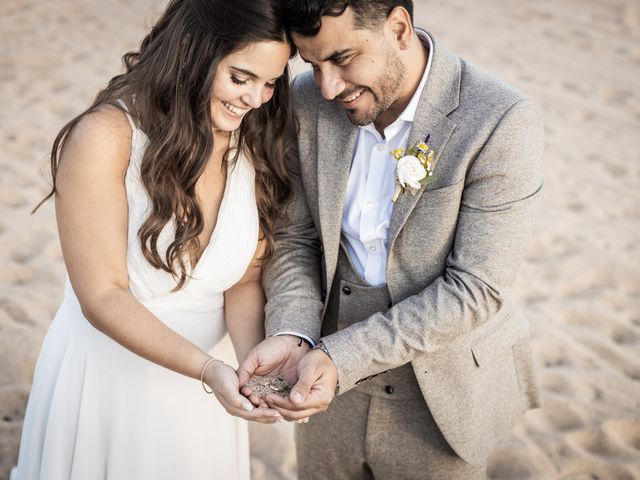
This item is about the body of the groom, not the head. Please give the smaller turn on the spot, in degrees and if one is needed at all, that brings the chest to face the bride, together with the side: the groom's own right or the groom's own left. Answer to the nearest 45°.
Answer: approximately 45° to the groom's own right

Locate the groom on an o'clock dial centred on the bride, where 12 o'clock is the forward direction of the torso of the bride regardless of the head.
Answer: The groom is roughly at 11 o'clock from the bride.

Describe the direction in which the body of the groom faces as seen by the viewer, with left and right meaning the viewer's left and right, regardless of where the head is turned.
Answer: facing the viewer and to the left of the viewer

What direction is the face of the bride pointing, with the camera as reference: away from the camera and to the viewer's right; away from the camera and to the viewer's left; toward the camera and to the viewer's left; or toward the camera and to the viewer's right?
toward the camera and to the viewer's right

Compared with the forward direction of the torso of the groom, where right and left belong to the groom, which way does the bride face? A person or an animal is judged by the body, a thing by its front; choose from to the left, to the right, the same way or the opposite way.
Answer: to the left

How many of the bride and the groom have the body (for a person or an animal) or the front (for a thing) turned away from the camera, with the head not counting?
0

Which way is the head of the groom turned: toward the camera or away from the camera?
toward the camera
